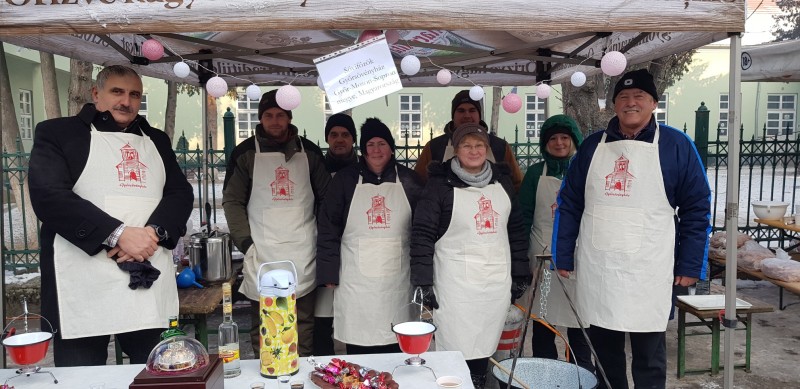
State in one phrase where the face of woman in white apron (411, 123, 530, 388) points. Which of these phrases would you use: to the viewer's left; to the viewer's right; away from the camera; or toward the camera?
toward the camera

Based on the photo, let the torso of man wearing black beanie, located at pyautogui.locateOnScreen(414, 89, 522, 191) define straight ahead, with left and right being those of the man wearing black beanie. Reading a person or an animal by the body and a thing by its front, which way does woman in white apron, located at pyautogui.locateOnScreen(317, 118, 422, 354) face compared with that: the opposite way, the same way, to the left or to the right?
the same way

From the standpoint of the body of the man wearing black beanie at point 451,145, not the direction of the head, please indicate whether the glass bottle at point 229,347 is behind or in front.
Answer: in front

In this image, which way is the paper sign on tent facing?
toward the camera

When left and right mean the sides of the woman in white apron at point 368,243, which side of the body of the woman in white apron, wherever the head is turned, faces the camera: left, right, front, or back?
front

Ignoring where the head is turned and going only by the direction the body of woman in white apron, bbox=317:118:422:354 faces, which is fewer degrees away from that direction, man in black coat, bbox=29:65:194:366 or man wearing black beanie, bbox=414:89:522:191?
the man in black coat

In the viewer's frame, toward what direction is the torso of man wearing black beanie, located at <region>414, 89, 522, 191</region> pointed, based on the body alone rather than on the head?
toward the camera

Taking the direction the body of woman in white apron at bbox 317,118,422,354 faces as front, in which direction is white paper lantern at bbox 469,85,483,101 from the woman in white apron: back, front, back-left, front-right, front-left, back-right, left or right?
back-left

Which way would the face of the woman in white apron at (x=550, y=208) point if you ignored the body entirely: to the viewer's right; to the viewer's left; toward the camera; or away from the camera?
toward the camera

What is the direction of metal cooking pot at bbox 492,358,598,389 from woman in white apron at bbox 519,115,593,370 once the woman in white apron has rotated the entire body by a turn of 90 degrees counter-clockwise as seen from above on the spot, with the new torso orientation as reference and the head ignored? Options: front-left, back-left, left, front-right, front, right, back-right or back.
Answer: right

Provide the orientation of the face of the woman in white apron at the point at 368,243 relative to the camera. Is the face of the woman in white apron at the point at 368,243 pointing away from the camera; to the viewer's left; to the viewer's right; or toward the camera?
toward the camera

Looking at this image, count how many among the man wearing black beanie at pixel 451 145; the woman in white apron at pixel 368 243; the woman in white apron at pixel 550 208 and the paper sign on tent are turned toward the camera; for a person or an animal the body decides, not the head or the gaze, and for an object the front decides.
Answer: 4

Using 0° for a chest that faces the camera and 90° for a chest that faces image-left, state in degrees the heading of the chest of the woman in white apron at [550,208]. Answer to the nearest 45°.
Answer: approximately 0°

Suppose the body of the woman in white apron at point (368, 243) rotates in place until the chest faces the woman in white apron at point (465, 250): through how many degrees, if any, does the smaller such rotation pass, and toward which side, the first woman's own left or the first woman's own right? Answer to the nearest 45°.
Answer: approximately 45° to the first woman's own left

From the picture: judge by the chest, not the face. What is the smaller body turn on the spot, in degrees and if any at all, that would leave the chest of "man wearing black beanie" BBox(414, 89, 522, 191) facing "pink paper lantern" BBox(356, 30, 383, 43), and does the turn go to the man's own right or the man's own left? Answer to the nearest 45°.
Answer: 0° — they already face it

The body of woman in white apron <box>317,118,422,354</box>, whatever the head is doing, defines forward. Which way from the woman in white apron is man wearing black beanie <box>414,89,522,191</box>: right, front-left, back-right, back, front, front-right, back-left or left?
back-left

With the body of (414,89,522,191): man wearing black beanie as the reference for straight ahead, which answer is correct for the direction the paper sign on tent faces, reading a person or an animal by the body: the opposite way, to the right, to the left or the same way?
the same way
